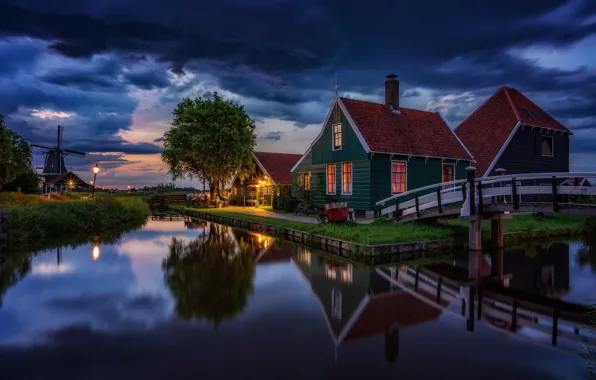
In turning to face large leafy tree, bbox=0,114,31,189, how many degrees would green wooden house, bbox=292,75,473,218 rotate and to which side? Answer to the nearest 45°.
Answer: approximately 45° to its right

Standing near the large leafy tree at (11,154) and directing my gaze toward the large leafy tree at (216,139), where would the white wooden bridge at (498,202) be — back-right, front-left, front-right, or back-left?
front-right

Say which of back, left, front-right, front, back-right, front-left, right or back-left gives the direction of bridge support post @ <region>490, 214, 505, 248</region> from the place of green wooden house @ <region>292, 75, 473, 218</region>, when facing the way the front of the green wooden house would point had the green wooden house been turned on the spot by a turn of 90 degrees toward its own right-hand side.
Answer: back

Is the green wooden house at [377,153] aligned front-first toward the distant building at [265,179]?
no

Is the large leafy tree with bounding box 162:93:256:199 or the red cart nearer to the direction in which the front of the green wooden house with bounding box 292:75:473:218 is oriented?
the red cart

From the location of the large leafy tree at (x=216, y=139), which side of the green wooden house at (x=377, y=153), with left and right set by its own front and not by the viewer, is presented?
right

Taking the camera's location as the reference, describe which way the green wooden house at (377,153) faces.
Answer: facing the viewer and to the left of the viewer

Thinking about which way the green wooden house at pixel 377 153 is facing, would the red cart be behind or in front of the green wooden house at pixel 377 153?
in front

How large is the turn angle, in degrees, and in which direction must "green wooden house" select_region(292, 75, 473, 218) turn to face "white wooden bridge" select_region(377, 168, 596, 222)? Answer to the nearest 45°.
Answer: approximately 90° to its left

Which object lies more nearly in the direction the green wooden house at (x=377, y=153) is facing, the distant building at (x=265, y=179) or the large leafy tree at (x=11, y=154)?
the large leafy tree
